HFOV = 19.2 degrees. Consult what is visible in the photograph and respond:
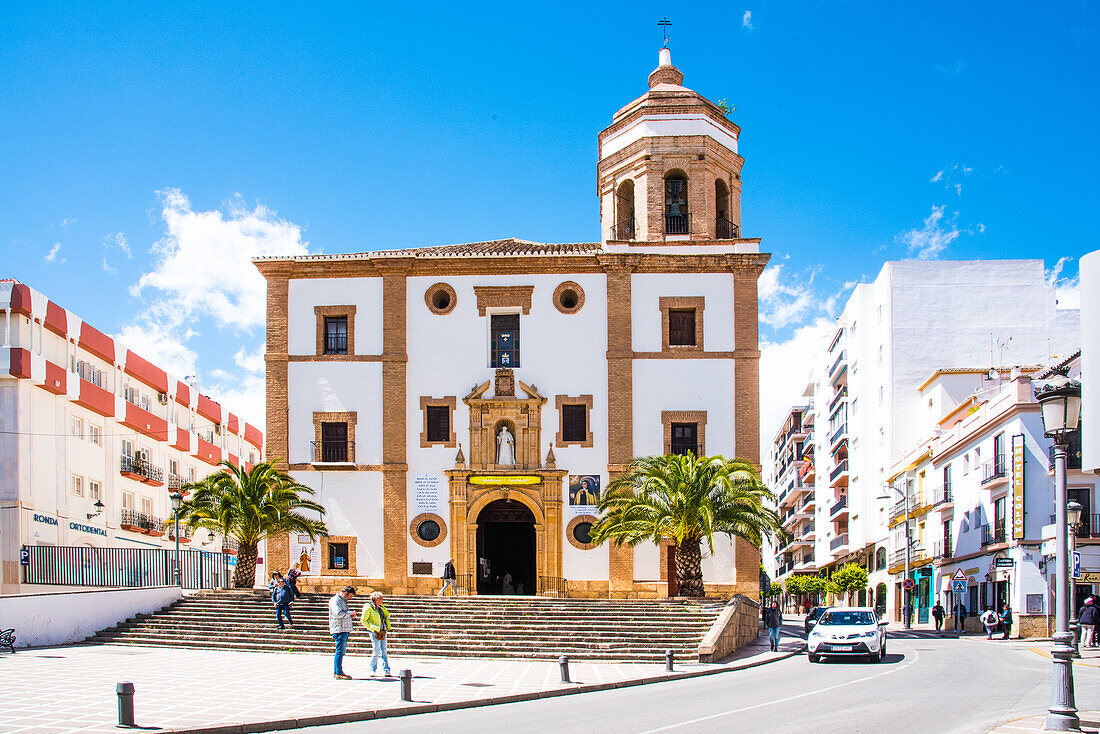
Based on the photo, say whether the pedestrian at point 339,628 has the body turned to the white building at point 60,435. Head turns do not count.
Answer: no

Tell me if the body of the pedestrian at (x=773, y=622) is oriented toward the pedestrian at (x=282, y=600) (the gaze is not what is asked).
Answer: no

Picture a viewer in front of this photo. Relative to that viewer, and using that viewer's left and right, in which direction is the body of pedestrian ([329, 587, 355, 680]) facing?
facing to the right of the viewer

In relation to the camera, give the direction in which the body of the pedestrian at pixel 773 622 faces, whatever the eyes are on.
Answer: toward the camera

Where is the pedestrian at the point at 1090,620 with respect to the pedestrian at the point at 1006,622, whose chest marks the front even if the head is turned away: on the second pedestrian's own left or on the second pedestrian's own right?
on the second pedestrian's own left

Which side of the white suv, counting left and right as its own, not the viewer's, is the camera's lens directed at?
front

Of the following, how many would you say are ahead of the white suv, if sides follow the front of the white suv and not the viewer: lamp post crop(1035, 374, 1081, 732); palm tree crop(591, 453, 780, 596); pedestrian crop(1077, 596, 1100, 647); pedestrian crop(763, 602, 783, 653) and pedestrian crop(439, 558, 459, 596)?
1

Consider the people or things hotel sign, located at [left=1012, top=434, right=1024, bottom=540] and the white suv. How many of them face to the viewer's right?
0

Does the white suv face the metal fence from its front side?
no

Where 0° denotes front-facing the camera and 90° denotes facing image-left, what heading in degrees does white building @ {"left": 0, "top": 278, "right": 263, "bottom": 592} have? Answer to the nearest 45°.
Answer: approximately 315°

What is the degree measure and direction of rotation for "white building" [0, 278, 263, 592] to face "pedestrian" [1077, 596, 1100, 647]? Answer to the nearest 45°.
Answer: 0° — it already faces them

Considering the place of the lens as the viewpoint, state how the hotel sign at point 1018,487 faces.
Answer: facing the viewer and to the left of the viewer
